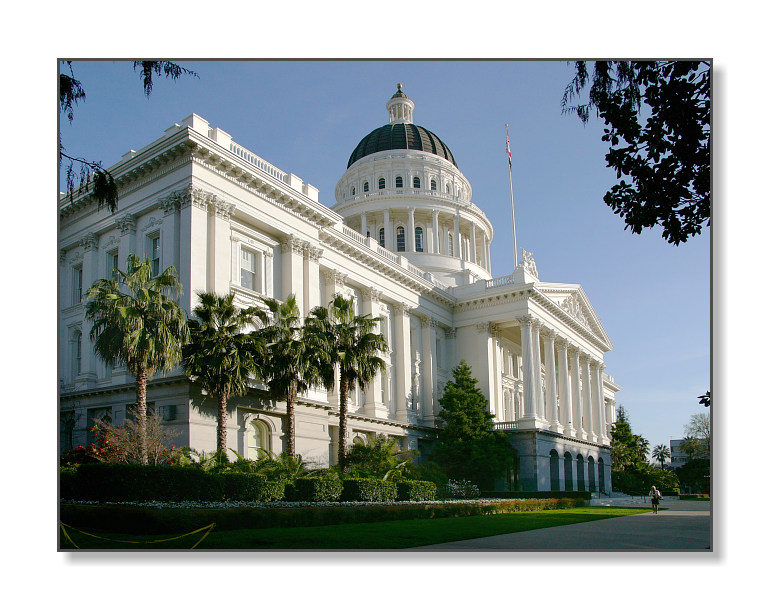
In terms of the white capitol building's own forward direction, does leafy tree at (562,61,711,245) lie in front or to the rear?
in front

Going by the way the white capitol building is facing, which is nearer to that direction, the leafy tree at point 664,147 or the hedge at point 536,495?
the hedge

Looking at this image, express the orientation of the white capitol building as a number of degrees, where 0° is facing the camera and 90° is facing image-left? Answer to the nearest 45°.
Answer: approximately 315°
